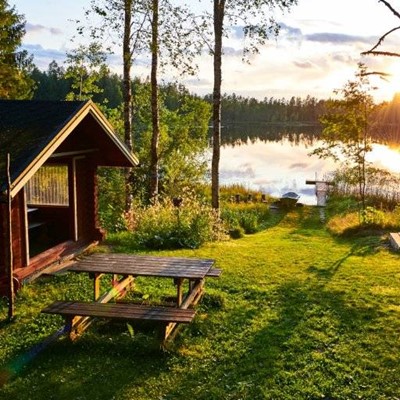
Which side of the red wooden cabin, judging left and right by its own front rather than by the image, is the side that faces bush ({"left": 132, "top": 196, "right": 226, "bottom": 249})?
left

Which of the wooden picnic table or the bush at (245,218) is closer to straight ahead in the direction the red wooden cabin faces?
the wooden picnic table

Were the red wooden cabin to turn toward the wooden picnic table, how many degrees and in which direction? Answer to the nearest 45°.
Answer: approximately 45° to its right

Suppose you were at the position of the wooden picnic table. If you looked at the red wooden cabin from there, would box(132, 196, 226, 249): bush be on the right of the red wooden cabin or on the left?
right

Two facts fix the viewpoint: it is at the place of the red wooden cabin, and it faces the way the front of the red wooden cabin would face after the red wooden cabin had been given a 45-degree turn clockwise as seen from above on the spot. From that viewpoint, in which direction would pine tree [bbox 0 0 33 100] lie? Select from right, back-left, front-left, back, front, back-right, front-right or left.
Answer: back

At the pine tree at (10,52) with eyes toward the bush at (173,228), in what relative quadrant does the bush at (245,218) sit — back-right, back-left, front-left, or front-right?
front-left

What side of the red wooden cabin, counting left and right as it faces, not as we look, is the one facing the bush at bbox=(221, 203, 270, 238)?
left
